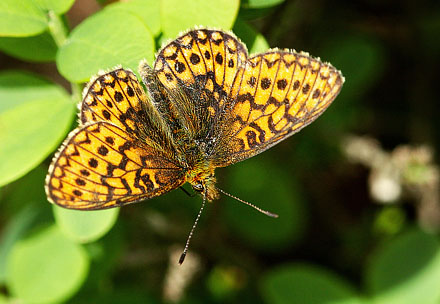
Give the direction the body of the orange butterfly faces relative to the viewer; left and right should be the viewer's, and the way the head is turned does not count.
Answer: facing the viewer and to the right of the viewer
